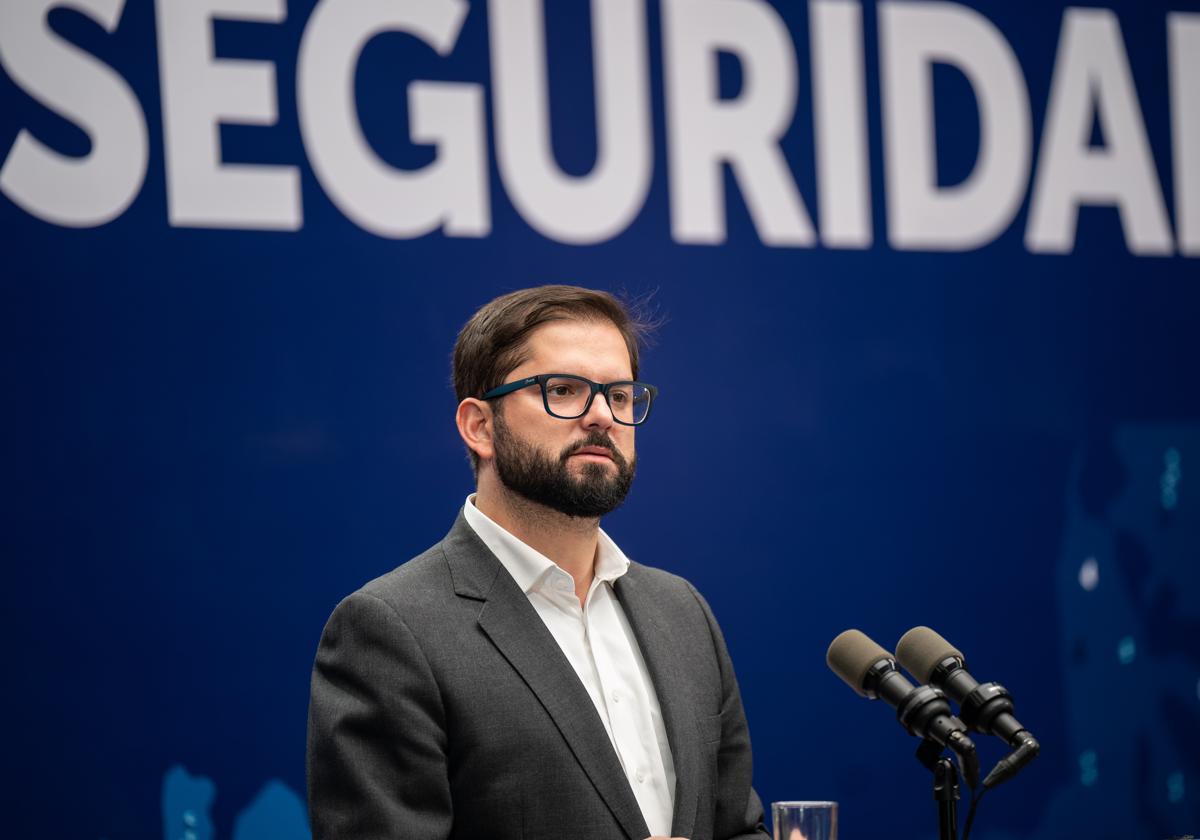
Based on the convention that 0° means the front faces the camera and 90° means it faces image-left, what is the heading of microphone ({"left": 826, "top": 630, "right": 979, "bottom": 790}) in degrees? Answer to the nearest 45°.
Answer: approximately 90°

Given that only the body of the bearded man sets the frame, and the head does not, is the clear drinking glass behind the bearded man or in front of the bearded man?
in front

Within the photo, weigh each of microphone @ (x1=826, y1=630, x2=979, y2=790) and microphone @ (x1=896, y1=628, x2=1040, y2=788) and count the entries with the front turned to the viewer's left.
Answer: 2

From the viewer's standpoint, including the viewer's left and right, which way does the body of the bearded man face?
facing the viewer and to the right of the viewer

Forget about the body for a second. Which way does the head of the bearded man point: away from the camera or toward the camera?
toward the camera

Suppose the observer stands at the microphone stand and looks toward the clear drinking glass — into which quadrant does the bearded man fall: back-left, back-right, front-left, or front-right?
front-right

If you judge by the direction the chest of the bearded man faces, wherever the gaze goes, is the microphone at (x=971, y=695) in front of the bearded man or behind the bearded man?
in front

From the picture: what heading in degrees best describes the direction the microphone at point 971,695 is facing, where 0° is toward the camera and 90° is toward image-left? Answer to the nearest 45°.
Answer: approximately 90°

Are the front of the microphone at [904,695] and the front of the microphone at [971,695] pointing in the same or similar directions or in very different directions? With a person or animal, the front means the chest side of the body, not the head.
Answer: same or similar directions
